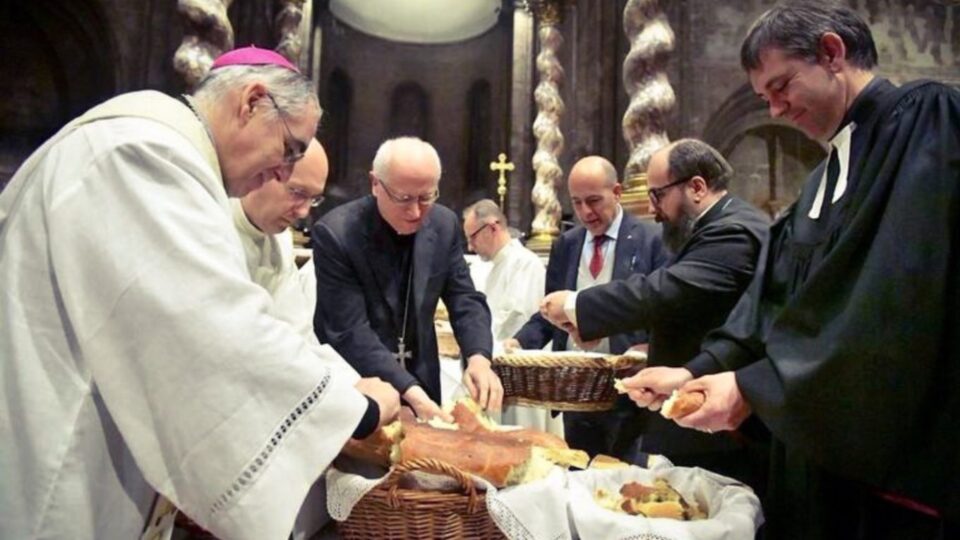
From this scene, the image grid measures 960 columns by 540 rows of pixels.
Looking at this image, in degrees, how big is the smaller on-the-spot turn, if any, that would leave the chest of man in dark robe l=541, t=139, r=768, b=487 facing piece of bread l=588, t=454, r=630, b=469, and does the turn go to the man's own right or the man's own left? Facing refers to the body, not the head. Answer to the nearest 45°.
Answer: approximately 90° to the man's own left

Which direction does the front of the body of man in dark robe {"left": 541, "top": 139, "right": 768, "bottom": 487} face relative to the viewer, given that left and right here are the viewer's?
facing to the left of the viewer

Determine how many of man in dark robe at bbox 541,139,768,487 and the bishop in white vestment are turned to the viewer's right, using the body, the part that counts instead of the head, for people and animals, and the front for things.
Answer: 1

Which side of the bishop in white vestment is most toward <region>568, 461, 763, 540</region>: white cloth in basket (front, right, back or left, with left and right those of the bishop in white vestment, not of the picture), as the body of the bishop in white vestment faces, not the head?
front

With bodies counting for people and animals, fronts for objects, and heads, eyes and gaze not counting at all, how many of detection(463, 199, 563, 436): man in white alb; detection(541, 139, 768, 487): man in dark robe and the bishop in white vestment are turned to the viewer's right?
1

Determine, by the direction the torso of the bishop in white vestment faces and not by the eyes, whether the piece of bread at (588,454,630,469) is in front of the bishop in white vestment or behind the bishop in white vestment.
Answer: in front

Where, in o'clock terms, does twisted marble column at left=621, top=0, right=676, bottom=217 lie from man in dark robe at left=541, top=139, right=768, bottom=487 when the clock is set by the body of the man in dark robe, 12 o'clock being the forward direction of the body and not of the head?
The twisted marble column is roughly at 3 o'clock from the man in dark robe.

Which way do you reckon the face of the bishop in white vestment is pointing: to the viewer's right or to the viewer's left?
to the viewer's right

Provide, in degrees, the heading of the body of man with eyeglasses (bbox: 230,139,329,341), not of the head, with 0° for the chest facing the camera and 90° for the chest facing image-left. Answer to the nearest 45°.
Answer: approximately 315°

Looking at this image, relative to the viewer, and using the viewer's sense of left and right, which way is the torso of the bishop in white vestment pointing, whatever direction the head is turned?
facing to the right of the viewer
